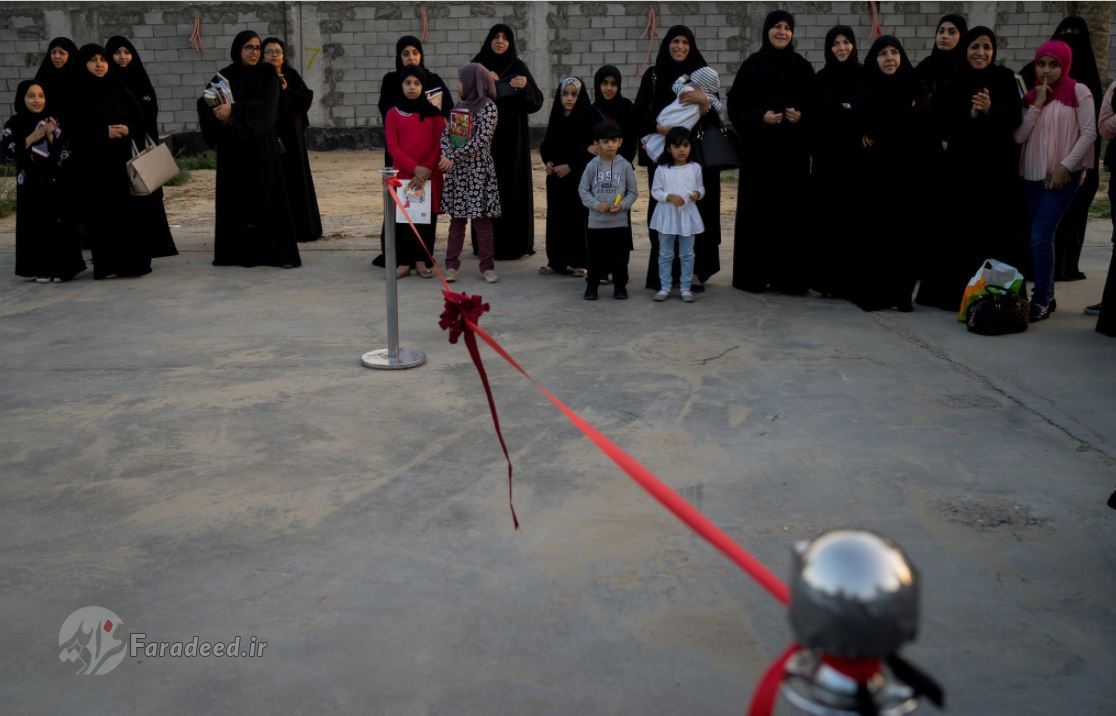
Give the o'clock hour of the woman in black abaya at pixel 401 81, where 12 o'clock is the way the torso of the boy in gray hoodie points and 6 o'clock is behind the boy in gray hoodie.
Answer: The woman in black abaya is roughly at 4 o'clock from the boy in gray hoodie.

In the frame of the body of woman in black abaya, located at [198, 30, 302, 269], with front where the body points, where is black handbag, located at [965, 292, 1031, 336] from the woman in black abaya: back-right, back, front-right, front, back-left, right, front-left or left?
left

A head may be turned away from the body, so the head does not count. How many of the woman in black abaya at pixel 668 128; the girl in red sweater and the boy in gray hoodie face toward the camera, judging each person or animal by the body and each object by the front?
3

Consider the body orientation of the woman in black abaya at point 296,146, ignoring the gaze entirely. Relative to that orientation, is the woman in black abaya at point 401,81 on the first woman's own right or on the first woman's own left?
on the first woman's own left

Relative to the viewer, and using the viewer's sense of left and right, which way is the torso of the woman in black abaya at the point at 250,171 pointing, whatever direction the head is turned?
facing the viewer and to the left of the viewer

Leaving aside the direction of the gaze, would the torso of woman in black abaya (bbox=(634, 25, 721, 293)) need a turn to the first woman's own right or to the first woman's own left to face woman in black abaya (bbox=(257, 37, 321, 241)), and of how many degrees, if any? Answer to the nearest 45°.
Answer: approximately 135° to the first woman's own right

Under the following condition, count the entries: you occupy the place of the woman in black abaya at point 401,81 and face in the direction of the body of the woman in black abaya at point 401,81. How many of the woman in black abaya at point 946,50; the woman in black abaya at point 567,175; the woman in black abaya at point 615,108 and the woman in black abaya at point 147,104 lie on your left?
3

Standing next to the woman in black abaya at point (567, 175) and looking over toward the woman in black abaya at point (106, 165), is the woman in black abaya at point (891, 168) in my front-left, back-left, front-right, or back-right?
back-left

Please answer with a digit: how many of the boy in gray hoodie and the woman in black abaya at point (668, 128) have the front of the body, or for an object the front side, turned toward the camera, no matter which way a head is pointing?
2

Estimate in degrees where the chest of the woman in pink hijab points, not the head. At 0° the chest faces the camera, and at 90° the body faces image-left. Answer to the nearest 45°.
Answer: approximately 45°

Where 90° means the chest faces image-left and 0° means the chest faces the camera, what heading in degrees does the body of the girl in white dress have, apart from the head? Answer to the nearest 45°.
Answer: approximately 0°

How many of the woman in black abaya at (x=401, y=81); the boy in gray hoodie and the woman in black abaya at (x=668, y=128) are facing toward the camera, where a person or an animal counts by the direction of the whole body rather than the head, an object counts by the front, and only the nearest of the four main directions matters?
3
